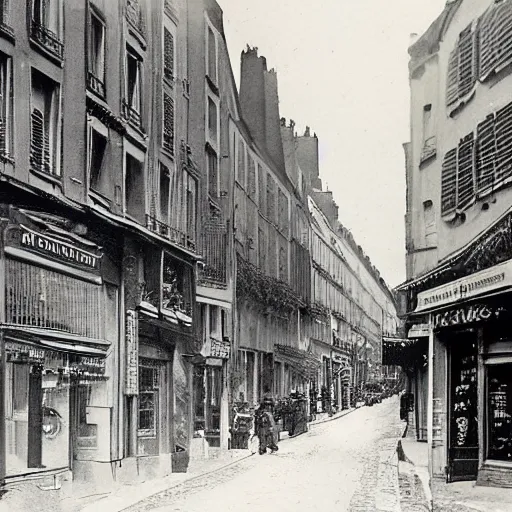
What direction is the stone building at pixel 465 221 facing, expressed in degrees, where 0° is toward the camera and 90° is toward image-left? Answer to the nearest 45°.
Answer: approximately 45°

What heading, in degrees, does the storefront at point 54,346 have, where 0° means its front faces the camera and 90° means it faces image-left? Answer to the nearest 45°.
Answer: approximately 315°

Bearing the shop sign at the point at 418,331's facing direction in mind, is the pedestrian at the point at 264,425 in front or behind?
in front

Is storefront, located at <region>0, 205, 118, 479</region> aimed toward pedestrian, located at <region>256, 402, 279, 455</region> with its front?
no
